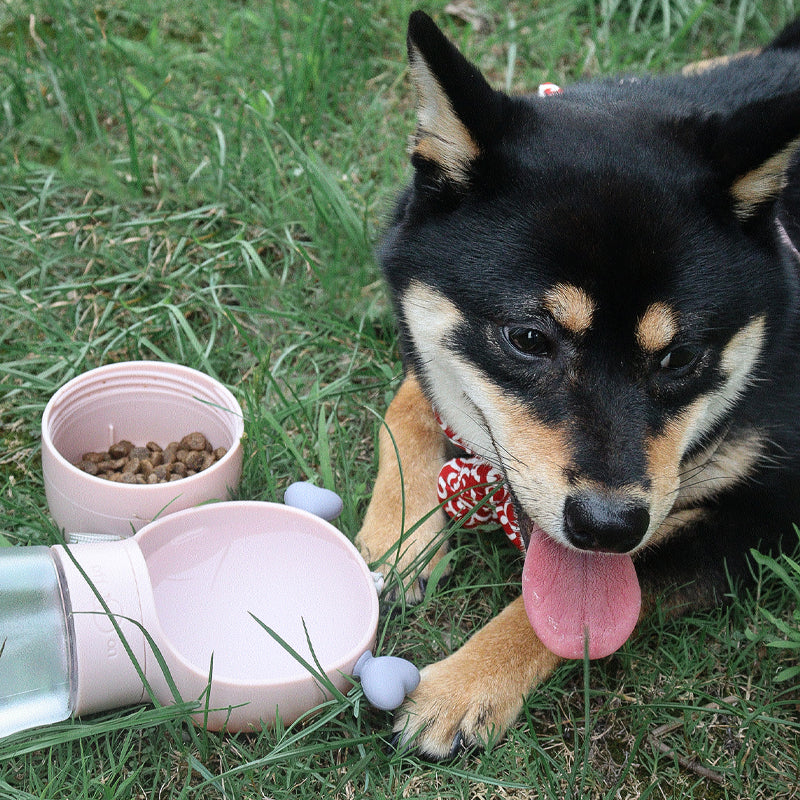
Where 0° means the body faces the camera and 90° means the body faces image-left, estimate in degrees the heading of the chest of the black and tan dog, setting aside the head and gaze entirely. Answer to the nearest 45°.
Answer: approximately 45°

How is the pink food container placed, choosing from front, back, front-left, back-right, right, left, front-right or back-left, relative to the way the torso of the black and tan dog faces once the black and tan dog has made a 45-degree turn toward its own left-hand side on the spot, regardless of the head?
right

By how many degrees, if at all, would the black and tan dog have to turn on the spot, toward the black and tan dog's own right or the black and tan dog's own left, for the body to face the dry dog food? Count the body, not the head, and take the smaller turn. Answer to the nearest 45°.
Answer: approximately 45° to the black and tan dog's own right

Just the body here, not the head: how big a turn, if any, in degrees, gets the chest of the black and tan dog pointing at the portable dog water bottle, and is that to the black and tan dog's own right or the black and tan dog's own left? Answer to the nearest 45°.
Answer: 0° — it already faces it

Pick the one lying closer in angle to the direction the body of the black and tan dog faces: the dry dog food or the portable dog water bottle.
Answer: the portable dog water bottle
